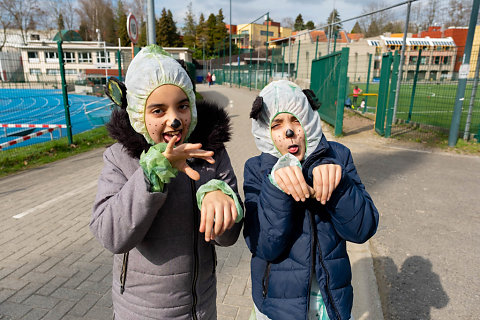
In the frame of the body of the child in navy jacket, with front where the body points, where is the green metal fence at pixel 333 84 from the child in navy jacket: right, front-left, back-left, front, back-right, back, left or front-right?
back

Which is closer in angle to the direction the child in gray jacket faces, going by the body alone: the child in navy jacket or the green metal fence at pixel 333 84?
the child in navy jacket

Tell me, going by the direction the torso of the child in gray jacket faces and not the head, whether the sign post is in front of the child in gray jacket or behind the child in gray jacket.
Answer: behind

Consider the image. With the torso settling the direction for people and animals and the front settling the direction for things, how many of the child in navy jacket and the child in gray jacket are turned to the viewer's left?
0

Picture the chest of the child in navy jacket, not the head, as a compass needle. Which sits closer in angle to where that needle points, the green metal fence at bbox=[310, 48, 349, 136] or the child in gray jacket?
the child in gray jacket

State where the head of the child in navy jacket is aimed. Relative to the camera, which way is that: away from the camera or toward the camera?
toward the camera

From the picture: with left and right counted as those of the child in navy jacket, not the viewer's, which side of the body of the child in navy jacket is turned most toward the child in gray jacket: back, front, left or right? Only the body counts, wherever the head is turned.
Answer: right

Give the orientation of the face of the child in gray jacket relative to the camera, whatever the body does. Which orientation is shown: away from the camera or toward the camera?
toward the camera

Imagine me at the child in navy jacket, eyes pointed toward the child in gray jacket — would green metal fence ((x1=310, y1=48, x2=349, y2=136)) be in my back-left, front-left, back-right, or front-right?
back-right

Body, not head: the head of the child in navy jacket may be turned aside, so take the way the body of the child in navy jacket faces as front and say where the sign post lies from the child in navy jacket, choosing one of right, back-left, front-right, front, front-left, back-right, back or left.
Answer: back-right

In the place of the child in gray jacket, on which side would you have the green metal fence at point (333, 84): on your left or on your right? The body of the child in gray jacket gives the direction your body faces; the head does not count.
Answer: on your left

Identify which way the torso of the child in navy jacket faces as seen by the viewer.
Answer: toward the camera

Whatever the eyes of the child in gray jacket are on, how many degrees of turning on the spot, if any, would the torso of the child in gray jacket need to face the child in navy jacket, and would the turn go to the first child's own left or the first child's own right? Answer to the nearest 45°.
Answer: approximately 45° to the first child's own left
